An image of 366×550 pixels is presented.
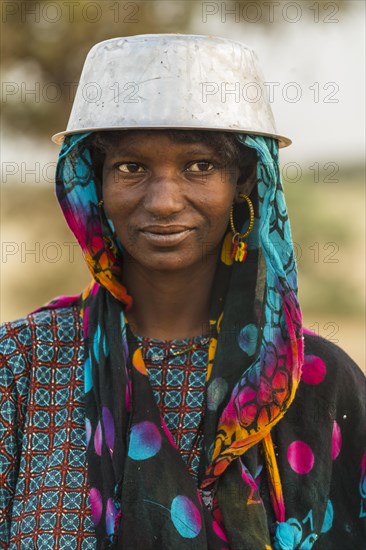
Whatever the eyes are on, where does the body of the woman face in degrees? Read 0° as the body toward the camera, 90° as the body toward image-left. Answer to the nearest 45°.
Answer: approximately 0°
